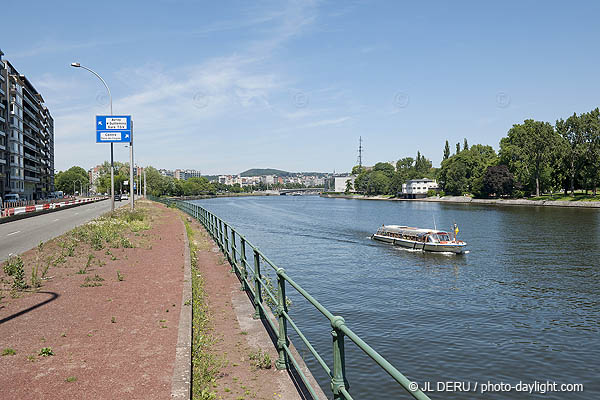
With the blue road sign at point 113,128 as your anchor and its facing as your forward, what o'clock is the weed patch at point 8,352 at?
The weed patch is roughly at 12 o'clock from the blue road sign.

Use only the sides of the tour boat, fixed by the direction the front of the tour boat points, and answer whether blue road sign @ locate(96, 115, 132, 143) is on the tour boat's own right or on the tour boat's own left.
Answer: on the tour boat's own right

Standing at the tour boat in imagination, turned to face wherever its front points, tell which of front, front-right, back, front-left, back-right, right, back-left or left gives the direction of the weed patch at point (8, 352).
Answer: front-right

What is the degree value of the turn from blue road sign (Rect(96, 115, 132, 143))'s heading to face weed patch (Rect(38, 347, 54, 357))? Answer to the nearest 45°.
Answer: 0° — it already faces it

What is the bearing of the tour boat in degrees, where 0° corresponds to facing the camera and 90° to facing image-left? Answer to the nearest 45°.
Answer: approximately 315°

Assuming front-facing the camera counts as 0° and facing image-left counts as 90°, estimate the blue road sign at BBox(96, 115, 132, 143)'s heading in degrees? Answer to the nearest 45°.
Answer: approximately 0°

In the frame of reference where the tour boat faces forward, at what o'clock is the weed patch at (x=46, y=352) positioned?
The weed patch is roughly at 2 o'clock from the tour boat.

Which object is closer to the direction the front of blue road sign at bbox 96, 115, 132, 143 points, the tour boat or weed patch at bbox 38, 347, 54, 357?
the weed patch

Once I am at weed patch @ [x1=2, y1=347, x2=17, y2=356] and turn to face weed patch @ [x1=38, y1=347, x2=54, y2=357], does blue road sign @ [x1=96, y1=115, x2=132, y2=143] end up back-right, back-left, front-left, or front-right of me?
back-left
